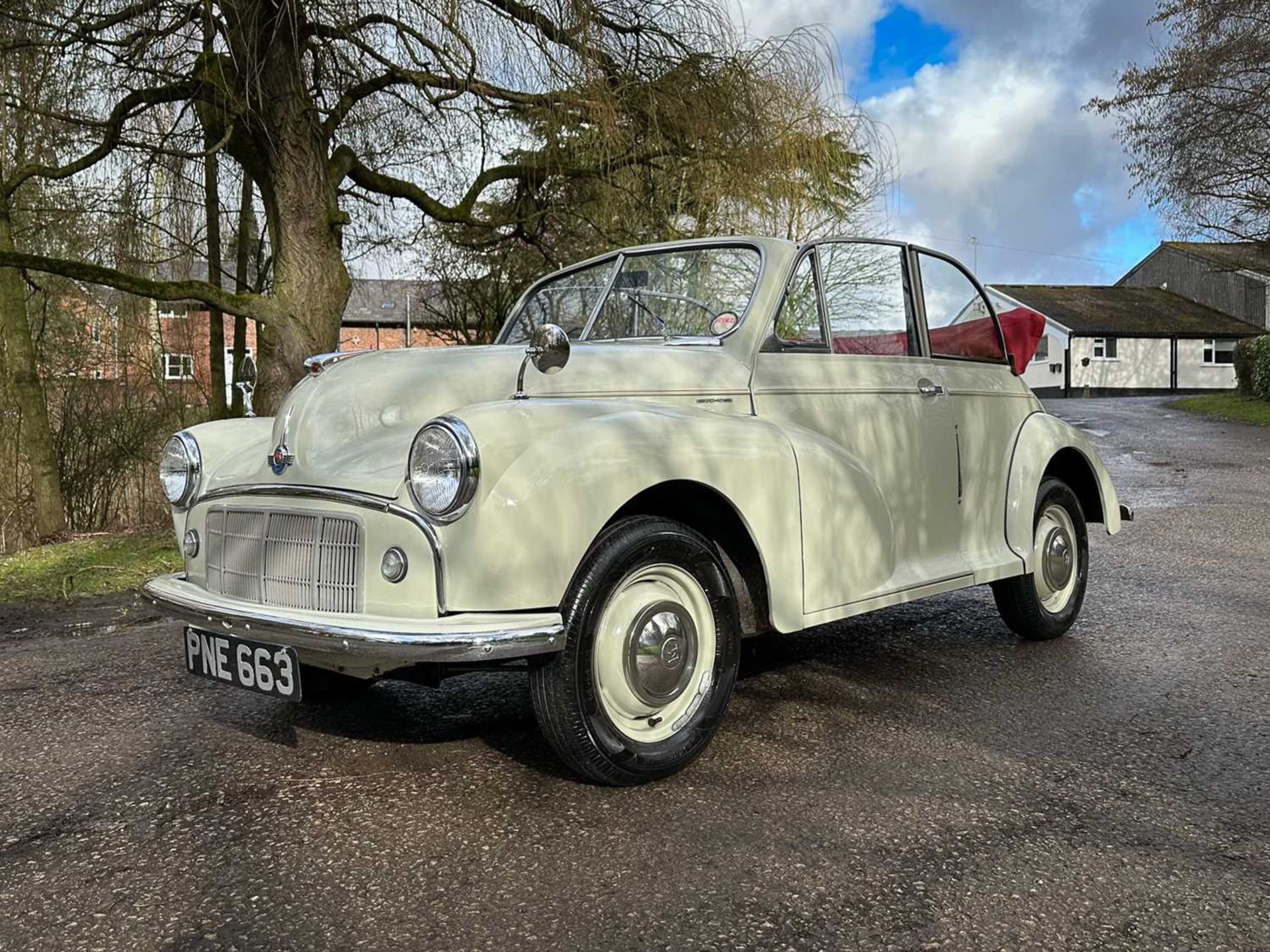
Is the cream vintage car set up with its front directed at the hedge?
no

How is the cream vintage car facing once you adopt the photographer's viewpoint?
facing the viewer and to the left of the viewer

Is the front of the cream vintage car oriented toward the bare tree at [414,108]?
no

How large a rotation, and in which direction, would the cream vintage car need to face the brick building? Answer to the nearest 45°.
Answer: approximately 90° to its right
